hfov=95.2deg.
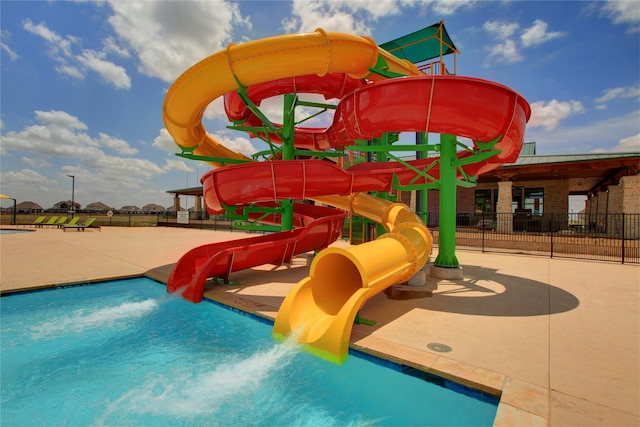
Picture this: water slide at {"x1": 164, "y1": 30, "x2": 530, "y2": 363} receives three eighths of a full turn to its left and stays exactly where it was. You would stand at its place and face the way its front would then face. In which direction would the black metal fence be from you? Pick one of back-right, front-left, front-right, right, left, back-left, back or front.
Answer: front-left

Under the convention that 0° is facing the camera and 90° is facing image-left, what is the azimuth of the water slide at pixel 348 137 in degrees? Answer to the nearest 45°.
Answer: approximately 45°
